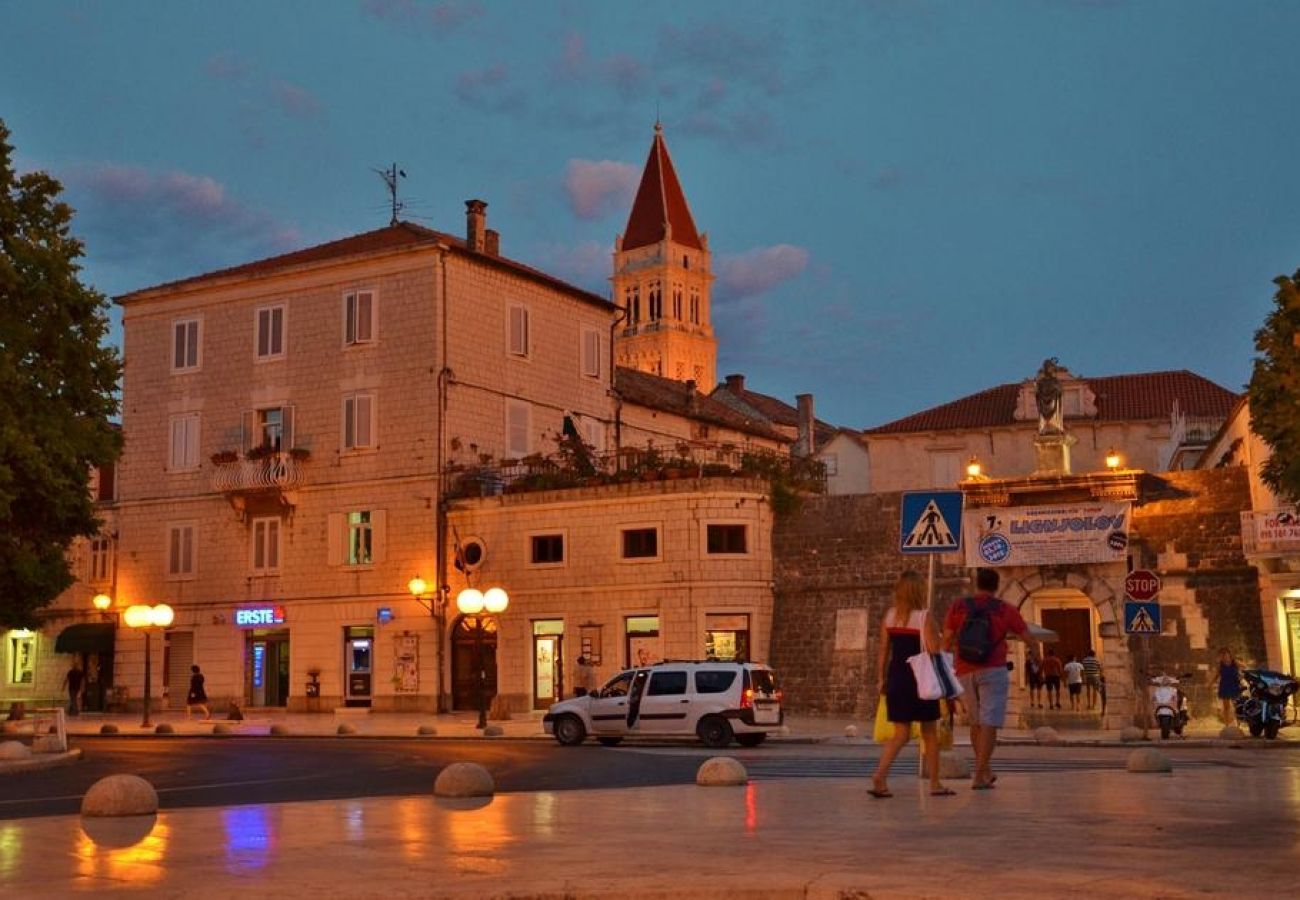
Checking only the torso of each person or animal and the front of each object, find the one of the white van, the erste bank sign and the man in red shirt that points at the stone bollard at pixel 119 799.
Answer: the erste bank sign

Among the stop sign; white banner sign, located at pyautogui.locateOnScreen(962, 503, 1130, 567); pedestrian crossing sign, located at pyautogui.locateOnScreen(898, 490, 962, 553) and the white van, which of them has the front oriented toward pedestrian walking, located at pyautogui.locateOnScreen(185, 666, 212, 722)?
the white van

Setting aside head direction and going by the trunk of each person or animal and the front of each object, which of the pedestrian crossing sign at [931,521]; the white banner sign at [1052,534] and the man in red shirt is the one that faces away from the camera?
the man in red shirt

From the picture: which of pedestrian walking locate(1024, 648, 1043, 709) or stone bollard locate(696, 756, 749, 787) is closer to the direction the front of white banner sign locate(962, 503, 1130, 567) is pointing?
the stone bollard

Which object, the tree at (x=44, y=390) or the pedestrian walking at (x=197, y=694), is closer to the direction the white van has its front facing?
the pedestrian walking

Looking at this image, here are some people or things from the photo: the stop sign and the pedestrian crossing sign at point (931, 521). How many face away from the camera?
0

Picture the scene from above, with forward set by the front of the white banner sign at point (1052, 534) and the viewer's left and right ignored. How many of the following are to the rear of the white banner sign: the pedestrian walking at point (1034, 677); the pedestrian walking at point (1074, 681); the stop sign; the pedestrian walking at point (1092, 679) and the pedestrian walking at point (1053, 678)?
4

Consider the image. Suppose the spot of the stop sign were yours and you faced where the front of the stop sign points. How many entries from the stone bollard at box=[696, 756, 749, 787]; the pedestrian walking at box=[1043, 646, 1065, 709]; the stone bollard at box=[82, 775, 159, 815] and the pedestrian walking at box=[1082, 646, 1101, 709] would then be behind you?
2

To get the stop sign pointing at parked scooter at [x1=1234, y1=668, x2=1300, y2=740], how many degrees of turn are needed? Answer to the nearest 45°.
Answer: approximately 135° to its left

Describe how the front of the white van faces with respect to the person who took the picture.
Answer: facing away from the viewer and to the left of the viewer

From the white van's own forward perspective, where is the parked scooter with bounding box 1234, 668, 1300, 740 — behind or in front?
behind

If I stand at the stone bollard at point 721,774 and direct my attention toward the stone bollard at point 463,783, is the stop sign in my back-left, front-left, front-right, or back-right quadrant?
back-right

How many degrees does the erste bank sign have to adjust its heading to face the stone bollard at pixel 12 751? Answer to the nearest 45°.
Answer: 0° — it already faces it

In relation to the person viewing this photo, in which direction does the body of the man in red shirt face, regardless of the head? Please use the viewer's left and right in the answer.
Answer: facing away from the viewer

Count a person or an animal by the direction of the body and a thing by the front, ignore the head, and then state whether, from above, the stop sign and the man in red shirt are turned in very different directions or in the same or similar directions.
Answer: very different directions

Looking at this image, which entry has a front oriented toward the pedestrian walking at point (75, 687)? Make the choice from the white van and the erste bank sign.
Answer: the white van
